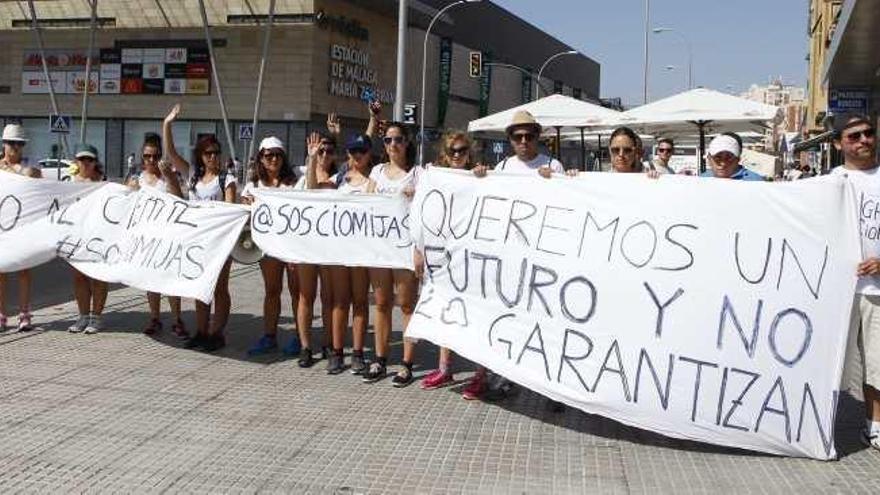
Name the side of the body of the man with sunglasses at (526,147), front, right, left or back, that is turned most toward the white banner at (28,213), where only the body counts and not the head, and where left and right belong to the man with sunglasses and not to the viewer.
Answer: right

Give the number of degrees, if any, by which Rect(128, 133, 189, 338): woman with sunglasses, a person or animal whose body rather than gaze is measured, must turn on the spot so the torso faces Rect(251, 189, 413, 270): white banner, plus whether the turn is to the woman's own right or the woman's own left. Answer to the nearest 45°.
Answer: approximately 45° to the woman's own left

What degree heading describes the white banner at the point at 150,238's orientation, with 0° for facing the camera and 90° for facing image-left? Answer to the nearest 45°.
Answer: approximately 0°

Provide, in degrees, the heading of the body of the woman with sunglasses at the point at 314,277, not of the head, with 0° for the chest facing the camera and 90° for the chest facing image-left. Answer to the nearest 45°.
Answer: approximately 0°
